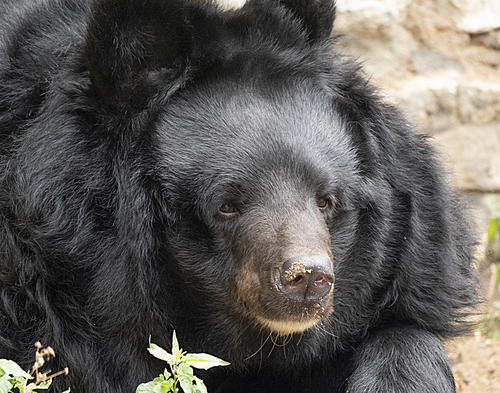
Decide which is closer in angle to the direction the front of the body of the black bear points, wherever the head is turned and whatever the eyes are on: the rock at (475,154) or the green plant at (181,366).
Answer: the green plant

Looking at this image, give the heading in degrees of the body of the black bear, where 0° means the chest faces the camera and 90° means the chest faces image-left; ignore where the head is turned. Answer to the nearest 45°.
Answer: approximately 315°

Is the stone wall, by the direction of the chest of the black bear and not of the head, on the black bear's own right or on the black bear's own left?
on the black bear's own left

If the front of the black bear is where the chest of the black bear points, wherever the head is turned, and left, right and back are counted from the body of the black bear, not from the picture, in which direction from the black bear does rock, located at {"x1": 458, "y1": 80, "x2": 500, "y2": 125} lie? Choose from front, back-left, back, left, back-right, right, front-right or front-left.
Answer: left

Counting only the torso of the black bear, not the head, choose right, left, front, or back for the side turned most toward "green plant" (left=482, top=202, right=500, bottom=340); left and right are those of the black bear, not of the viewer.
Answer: left

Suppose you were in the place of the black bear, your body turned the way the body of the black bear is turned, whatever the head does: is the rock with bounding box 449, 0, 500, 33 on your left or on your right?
on your left

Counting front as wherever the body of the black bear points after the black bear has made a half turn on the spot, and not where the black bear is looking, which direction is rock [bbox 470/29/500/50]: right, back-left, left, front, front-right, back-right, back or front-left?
right

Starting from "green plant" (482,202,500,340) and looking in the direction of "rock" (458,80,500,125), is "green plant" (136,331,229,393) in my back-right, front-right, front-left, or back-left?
back-left

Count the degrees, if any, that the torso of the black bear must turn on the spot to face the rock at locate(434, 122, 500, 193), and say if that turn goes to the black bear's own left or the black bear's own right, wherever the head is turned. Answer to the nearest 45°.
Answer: approximately 90° to the black bear's own left

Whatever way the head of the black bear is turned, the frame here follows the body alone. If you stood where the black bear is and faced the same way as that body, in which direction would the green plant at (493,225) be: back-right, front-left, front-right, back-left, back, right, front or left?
left
